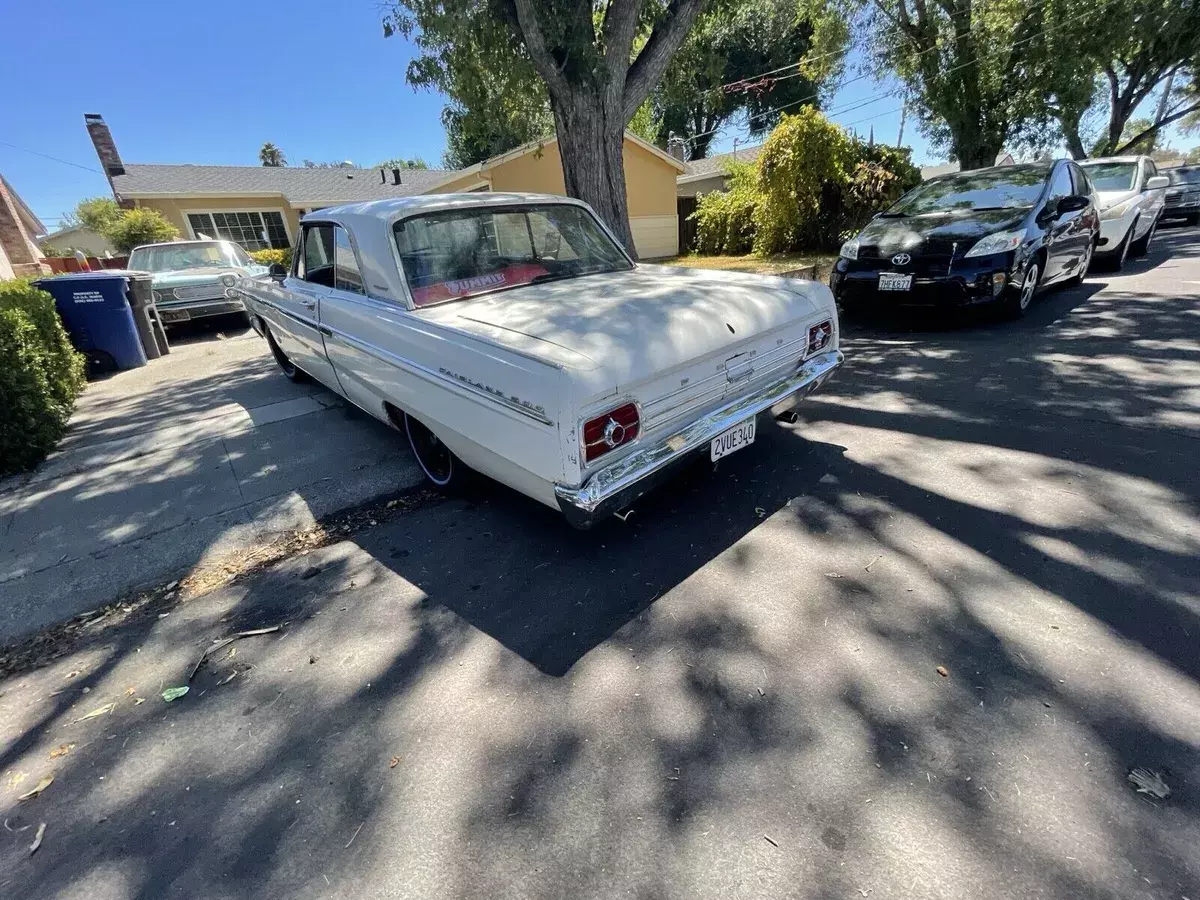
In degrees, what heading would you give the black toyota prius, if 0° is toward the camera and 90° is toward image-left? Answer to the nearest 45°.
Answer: approximately 45°

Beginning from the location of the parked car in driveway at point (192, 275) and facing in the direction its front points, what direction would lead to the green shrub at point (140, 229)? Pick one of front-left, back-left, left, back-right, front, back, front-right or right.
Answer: back

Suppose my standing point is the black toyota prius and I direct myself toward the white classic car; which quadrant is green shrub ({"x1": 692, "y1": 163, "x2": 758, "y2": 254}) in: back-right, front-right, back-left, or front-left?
back-right

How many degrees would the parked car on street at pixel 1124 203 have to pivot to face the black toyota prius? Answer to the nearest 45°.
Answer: approximately 45° to its left

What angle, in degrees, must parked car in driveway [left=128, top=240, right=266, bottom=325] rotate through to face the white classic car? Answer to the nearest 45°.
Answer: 0° — it already faces it

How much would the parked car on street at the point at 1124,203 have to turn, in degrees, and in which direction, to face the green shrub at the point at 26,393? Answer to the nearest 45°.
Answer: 0° — it already faces it

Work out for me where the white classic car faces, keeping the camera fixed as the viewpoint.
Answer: facing away from the viewer and to the left of the viewer

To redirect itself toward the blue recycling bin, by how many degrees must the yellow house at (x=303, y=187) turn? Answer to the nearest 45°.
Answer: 0° — it already faces it
